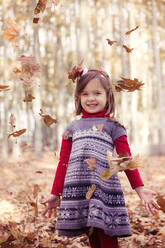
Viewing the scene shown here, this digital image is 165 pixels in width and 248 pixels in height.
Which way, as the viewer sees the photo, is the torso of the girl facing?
toward the camera
